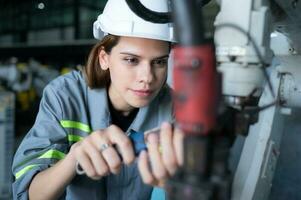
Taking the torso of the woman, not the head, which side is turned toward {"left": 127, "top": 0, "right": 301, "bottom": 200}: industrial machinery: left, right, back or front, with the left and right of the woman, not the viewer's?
front

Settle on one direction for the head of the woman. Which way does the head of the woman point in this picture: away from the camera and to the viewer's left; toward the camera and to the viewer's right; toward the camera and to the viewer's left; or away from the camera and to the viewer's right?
toward the camera and to the viewer's right

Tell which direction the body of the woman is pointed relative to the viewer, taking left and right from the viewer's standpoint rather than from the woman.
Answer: facing the viewer and to the right of the viewer
